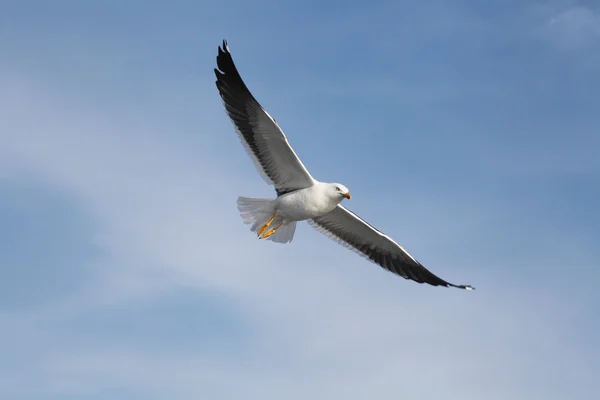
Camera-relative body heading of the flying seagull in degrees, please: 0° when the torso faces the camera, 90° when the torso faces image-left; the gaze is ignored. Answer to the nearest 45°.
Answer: approximately 315°
